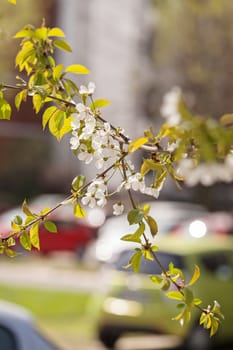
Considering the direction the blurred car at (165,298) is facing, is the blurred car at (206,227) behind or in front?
behind

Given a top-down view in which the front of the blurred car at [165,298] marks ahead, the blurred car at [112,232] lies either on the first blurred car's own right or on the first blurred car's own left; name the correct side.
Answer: on the first blurred car's own right

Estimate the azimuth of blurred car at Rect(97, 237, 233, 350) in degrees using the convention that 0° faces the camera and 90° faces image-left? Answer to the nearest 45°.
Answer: approximately 45°
